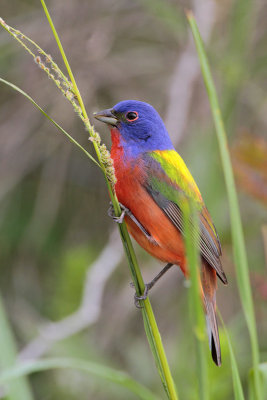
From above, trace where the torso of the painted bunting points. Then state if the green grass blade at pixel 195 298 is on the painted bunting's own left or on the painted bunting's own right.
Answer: on the painted bunting's own left

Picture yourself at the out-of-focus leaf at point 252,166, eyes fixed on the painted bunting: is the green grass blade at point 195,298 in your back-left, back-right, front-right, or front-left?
front-left

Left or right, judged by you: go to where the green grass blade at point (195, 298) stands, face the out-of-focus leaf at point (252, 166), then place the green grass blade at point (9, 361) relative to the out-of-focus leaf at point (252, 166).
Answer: left

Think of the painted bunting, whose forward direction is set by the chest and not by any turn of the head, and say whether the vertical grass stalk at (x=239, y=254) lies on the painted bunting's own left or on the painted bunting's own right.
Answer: on the painted bunting's own left

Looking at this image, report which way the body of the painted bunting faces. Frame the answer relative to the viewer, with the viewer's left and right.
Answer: facing to the left of the viewer
